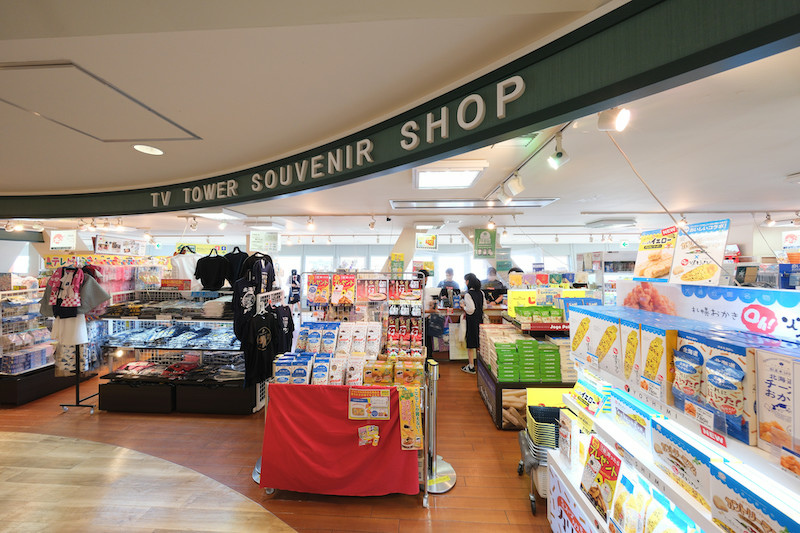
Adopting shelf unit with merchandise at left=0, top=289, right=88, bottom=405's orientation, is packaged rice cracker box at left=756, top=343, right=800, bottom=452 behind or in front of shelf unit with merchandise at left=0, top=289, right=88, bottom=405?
in front

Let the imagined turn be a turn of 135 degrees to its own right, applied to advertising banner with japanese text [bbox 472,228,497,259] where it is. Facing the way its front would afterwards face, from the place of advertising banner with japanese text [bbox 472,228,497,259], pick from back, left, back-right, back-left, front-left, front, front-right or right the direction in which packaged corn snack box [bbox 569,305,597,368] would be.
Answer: back-left

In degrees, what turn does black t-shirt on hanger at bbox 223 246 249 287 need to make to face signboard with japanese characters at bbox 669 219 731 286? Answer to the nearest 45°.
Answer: approximately 45° to its left

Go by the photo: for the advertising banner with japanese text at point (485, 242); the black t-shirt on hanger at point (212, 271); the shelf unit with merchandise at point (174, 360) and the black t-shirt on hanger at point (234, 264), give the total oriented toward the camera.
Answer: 4

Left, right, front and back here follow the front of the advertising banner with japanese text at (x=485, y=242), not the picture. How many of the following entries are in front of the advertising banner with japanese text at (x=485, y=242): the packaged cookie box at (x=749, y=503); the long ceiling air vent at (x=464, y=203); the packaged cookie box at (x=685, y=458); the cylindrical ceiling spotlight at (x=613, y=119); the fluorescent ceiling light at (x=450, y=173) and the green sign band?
6

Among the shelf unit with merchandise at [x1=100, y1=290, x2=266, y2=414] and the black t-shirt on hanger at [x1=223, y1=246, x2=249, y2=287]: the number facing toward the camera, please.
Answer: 2

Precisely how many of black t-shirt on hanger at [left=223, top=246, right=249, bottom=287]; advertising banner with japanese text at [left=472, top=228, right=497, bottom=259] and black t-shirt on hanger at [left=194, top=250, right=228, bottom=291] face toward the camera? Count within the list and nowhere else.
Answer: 3

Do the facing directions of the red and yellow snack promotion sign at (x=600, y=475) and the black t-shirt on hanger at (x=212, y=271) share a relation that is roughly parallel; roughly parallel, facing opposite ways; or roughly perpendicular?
roughly perpendicular

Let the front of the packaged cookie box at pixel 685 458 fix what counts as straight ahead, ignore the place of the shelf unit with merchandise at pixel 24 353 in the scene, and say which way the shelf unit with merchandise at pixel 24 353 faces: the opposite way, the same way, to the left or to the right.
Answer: the opposite way

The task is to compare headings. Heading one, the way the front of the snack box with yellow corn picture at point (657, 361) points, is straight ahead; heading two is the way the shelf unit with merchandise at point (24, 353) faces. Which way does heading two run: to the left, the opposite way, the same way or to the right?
the opposite way

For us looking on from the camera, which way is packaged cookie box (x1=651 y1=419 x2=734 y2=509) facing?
facing the viewer and to the left of the viewer

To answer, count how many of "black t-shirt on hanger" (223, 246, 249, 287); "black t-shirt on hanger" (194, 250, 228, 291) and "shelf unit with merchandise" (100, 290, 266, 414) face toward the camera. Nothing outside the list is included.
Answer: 3

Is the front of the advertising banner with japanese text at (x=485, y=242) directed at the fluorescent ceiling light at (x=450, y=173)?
yes

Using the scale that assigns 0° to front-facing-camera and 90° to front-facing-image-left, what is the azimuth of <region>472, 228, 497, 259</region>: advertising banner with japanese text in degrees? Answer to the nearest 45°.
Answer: approximately 0°

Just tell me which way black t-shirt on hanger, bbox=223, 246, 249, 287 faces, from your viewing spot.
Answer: facing the viewer
